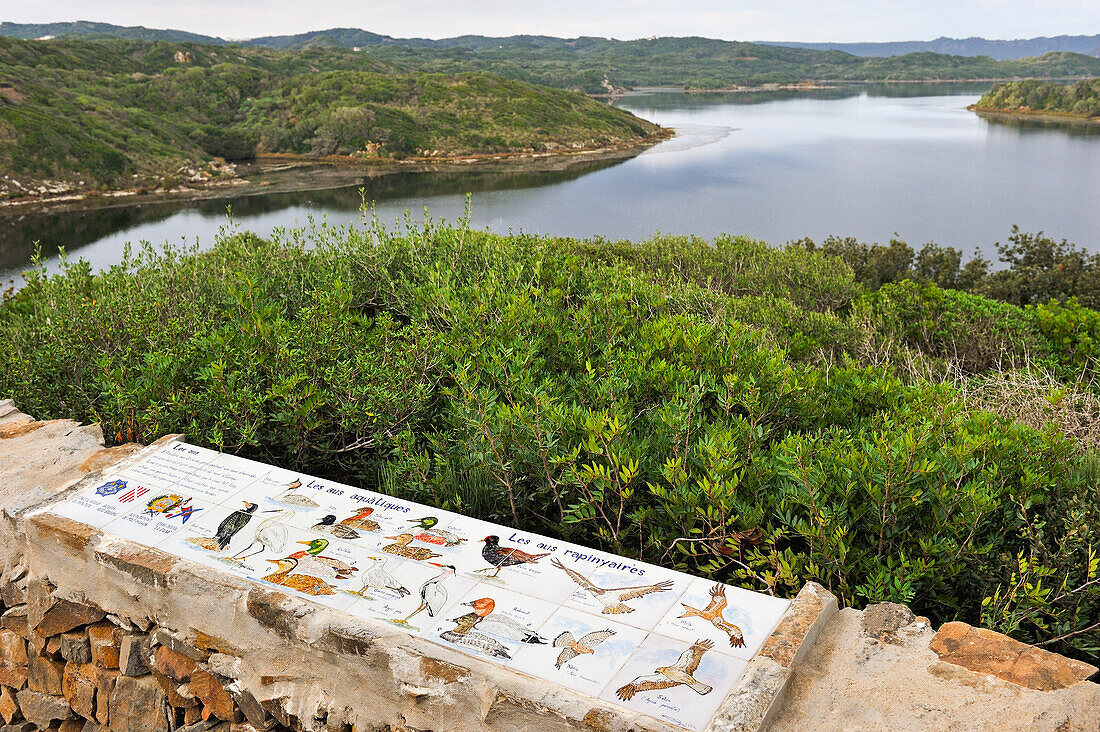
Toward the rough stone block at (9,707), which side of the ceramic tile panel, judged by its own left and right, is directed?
right

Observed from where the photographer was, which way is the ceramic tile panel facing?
facing the viewer and to the left of the viewer
